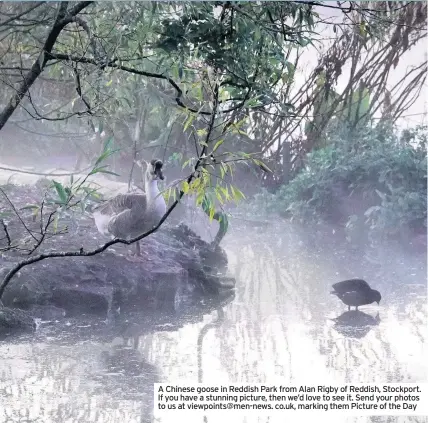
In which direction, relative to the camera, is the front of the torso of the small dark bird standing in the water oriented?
to the viewer's right
